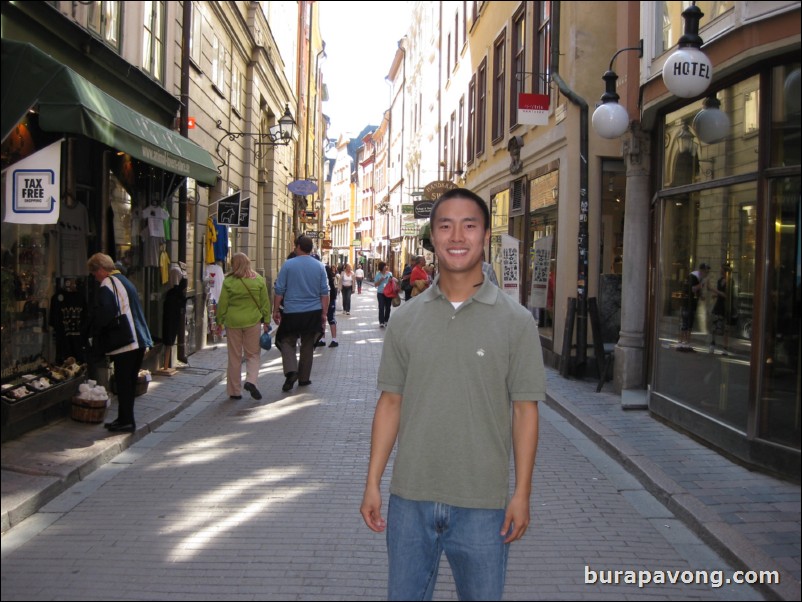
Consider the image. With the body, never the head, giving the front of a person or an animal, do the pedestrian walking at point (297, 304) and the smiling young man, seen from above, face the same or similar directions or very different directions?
very different directions

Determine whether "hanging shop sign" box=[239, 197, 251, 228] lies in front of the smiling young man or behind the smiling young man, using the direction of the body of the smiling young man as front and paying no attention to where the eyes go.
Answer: behind

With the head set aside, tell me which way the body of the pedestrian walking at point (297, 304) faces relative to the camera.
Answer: away from the camera

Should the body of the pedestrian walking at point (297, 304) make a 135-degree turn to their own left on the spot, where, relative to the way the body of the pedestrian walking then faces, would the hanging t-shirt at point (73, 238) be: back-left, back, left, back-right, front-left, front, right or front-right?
front

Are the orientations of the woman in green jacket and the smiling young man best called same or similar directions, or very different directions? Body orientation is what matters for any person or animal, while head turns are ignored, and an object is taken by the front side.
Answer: very different directions

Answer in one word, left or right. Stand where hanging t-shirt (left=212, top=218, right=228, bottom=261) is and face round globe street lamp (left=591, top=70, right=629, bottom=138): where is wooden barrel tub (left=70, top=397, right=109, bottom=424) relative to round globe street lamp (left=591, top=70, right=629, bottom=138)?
right

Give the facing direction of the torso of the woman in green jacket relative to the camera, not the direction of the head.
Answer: away from the camera

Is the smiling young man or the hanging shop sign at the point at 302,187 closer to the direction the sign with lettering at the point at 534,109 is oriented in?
the smiling young man

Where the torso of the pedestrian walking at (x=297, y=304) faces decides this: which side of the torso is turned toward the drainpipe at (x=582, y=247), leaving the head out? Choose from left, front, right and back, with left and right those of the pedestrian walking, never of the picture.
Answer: right
